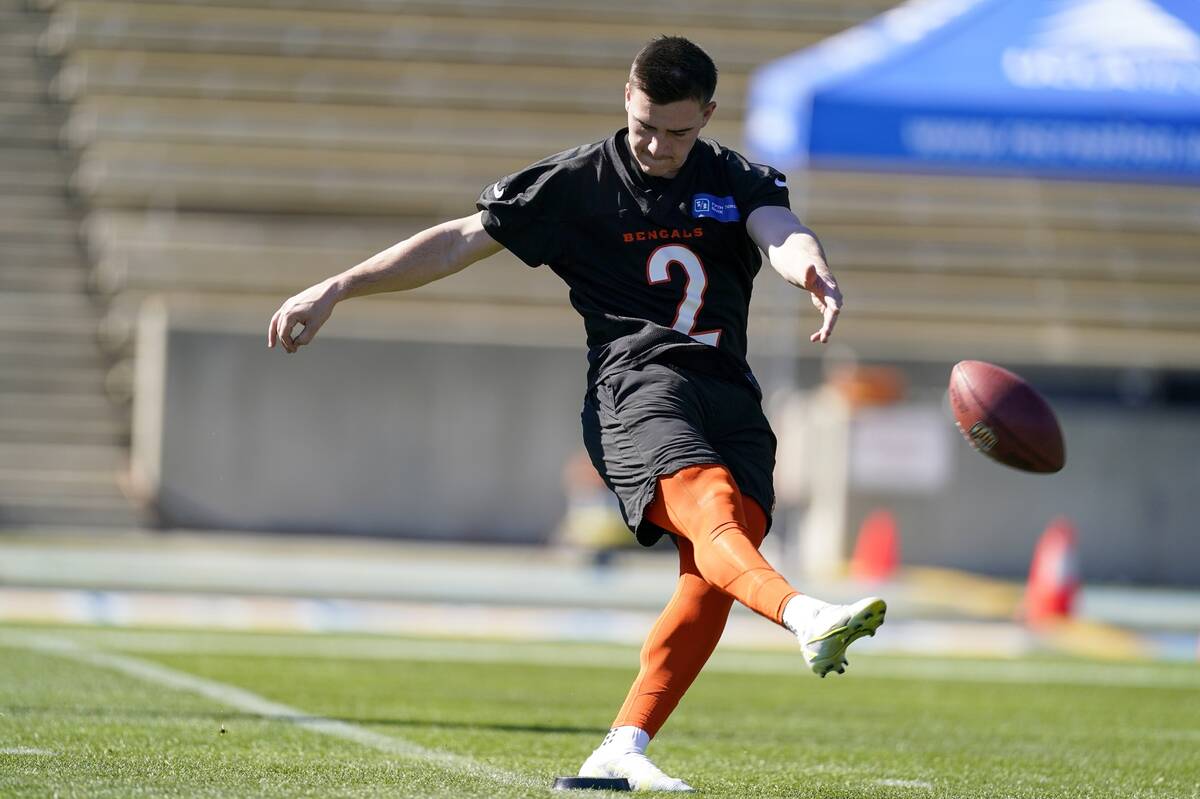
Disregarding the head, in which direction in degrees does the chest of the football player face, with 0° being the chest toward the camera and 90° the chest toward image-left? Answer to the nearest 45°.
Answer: approximately 315°

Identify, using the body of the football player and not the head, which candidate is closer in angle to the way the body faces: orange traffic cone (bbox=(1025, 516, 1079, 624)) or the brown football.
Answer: the brown football

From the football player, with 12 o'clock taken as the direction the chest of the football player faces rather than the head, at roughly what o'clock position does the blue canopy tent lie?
The blue canopy tent is roughly at 8 o'clock from the football player.

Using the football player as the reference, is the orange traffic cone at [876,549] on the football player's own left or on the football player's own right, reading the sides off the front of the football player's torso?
on the football player's own left

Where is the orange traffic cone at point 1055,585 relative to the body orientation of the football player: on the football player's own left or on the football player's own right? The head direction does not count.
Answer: on the football player's own left

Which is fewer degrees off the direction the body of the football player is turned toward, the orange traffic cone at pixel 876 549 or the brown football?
the brown football

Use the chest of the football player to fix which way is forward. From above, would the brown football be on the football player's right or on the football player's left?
on the football player's left
